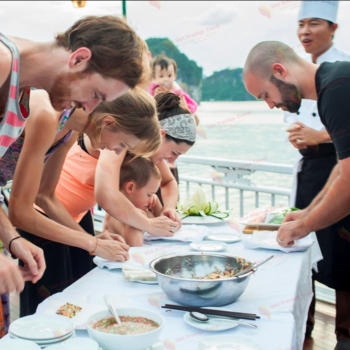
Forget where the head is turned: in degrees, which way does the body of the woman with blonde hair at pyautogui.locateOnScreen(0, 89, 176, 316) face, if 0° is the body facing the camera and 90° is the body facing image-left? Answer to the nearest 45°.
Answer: approximately 270°

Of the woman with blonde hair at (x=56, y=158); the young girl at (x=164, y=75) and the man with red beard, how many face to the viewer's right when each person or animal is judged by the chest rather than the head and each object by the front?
2

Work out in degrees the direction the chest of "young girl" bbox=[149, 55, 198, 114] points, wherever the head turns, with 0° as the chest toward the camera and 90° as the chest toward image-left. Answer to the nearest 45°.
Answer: approximately 0°

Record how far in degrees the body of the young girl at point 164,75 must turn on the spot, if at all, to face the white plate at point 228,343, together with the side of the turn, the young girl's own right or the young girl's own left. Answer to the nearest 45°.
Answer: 0° — they already face it

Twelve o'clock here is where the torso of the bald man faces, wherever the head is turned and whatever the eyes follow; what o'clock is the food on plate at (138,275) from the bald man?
The food on plate is roughly at 10 o'clock from the bald man.

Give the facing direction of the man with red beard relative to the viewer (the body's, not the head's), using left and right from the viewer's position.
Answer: facing to the right of the viewer

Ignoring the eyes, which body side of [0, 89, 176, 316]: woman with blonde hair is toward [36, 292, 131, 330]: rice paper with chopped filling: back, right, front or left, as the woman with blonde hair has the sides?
right

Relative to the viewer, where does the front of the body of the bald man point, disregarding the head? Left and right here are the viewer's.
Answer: facing to the left of the viewer
